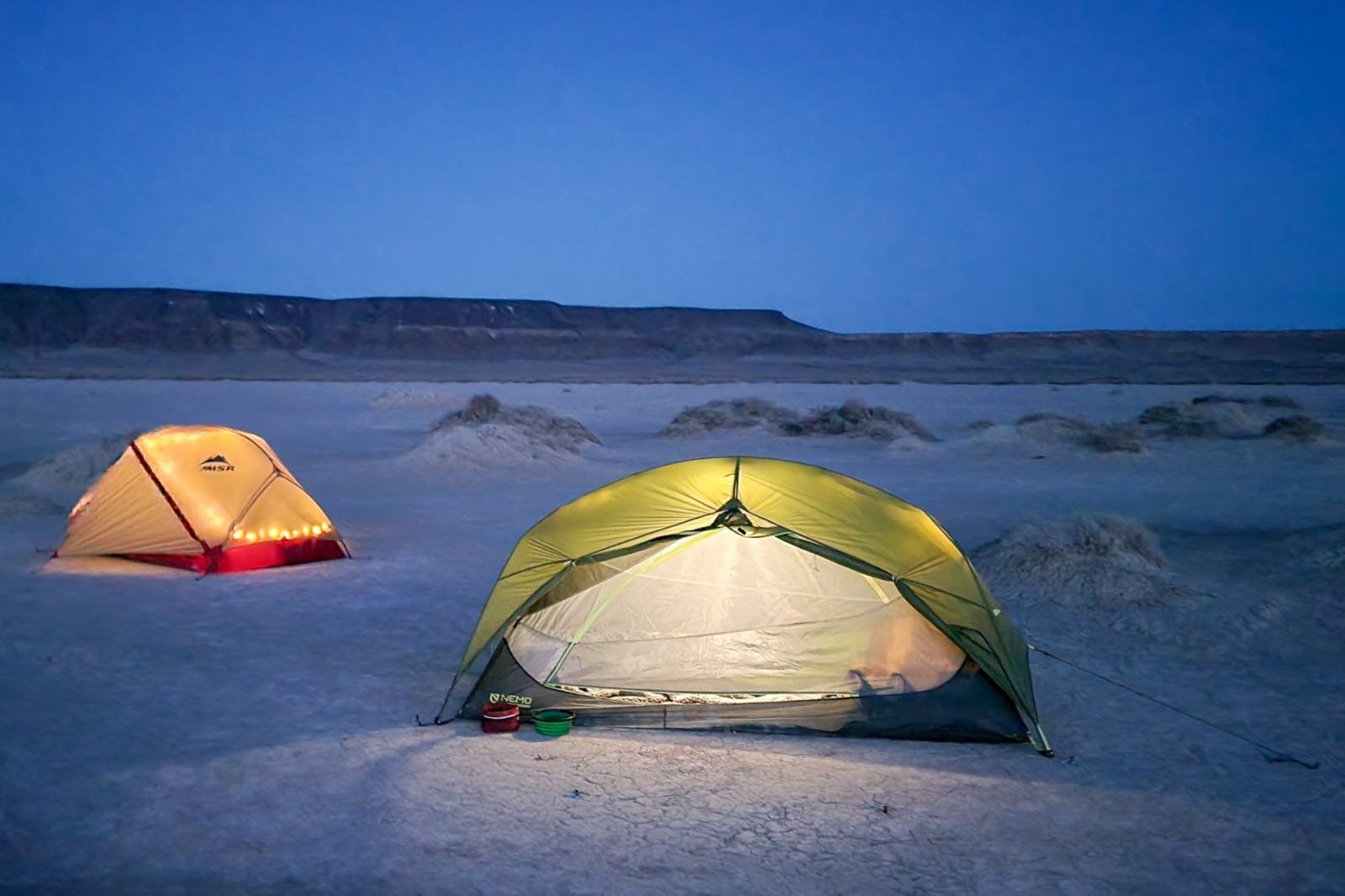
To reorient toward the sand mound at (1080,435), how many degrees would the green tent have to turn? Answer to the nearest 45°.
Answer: approximately 180°

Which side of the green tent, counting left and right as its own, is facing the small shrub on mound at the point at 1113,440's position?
back

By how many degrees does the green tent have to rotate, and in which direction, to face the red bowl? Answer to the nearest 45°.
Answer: approximately 45° to its right

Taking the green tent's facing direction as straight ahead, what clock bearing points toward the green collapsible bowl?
The green collapsible bowl is roughly at 2 o'clock from the green tent.

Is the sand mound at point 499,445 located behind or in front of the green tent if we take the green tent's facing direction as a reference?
behind

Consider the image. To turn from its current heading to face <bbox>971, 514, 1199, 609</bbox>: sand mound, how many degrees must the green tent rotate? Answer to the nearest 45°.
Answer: approximately 135° to its left

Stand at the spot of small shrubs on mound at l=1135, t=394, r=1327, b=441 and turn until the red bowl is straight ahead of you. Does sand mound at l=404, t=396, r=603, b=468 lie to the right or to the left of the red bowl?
right

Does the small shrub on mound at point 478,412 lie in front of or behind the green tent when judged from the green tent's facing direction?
behind

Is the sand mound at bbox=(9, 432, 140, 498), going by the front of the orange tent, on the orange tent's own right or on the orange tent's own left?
on the orange tent's own right
